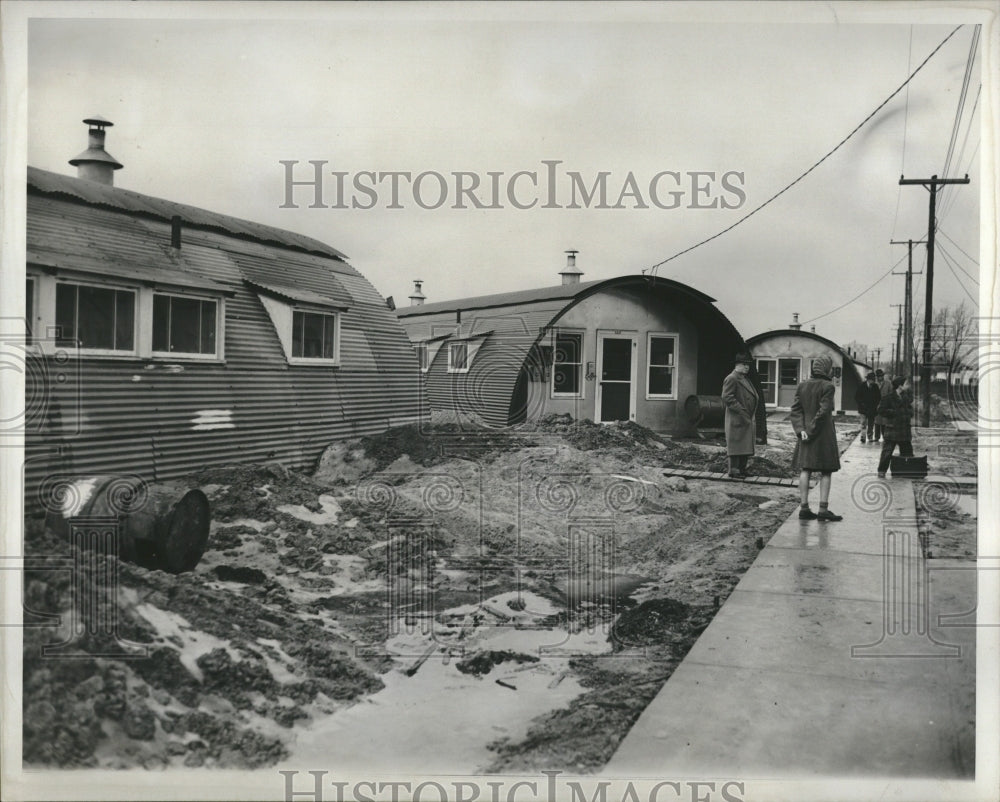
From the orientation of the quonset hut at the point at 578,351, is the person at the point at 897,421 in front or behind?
in front

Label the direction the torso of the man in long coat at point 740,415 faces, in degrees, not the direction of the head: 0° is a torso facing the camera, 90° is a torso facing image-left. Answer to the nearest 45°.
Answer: approximately 315°

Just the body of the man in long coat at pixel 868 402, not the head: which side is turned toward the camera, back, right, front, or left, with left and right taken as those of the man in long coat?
front

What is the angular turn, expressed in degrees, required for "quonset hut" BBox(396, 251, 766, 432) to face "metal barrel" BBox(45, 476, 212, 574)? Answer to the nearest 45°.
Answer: approximately 90° to its right

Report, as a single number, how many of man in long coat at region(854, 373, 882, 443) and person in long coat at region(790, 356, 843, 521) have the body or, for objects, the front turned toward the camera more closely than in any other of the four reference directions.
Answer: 1

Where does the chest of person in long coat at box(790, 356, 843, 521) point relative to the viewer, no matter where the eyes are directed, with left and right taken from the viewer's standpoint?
facing away from the viewer and to the right of the viewer
